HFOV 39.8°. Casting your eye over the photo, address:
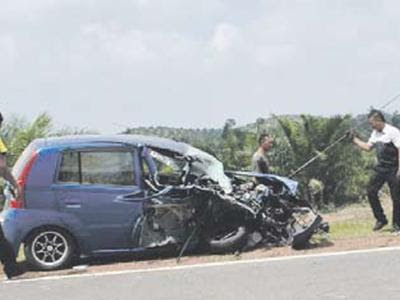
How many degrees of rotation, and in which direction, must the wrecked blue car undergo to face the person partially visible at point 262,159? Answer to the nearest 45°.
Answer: approximately 45° to its left

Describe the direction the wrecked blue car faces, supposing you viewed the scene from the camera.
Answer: facing to the right of the viewer
